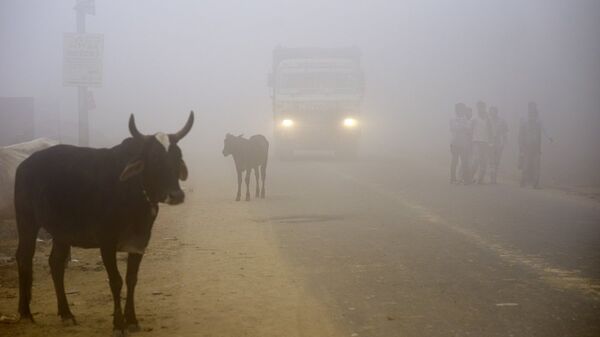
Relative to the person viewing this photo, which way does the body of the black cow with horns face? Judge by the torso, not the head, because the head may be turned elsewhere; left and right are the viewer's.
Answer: facing the viewer and to the right of the viewer

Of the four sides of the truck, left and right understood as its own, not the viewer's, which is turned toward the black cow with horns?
front

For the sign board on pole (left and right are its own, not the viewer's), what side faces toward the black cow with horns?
front

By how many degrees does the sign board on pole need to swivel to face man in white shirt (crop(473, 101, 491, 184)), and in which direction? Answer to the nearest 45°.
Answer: approximately 90° to its left

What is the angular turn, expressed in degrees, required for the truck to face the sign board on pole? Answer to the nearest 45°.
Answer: approximately 45° to its right

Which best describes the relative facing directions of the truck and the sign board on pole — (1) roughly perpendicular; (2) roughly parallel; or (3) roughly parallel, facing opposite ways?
roughly parallel

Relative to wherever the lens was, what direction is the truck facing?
facing the viewer

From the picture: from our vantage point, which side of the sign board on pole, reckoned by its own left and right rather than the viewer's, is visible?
front

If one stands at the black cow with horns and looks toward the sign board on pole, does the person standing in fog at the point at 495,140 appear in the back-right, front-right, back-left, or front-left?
front-right

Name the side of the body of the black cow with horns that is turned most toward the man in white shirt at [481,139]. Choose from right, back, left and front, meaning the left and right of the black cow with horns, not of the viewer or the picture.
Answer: left

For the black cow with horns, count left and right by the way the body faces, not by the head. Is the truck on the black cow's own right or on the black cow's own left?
on the black cow's own left

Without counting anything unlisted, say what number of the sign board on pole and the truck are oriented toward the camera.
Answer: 2

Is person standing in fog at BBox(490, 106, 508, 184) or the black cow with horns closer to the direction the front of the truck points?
the black cow with horns
